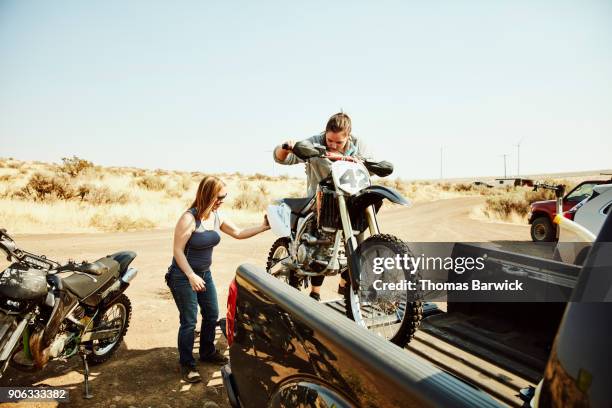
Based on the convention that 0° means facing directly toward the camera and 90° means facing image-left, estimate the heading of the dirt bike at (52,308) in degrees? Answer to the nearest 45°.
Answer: approximately 45°

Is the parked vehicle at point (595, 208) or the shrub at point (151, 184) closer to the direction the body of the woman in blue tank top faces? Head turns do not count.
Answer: the parked vehicle

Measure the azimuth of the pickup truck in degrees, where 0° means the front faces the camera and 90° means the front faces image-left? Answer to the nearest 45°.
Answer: approximately 315°

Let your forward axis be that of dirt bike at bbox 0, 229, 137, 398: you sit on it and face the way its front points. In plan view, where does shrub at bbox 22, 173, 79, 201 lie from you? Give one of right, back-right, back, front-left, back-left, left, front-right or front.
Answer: back-right

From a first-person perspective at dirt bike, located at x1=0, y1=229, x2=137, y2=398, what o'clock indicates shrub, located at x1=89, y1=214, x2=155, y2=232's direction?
The shrub is roughly at 5 o'clock from the dirt bike.

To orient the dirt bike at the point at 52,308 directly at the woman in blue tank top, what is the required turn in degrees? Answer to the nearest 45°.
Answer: approximately 135° to its left

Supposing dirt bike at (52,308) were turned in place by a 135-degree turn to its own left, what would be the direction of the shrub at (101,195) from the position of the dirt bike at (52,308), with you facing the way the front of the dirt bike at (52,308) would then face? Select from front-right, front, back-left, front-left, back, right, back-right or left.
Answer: left

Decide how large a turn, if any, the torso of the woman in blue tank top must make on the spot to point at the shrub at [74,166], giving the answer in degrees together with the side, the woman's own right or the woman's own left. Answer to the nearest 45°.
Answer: approximately 135° to the woman's own left

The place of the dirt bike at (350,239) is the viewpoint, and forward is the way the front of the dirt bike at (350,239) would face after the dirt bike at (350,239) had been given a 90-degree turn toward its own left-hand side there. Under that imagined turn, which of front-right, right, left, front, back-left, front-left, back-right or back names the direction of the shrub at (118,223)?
left

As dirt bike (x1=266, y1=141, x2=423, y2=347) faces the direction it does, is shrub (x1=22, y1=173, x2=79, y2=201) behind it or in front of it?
behind
